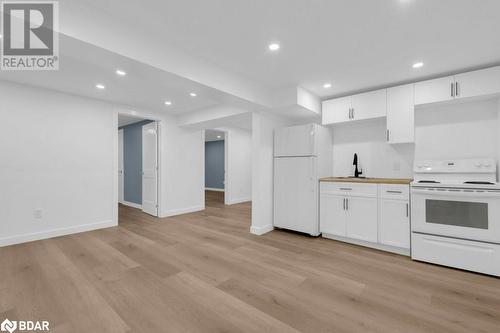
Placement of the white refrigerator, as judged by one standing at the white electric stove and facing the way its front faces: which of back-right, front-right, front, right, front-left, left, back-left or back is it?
right

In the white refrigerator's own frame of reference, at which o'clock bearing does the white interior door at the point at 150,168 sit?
The white interior door is roughly at 2 o'clock from the white refrigerator.

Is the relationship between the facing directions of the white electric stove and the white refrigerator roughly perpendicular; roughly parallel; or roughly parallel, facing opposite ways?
roughly parallel

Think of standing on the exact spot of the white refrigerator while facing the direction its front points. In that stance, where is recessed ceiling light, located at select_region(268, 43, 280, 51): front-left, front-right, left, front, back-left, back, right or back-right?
front-left

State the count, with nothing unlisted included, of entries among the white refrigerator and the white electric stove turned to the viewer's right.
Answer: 0

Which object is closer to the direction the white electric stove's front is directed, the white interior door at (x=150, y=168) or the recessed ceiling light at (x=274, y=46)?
the recessed ceiling light

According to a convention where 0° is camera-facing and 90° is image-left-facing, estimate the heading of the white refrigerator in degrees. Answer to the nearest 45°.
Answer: approximately 45°

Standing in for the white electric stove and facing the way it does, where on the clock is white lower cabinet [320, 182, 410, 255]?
The white lower cabinet is roughly at 3 o'clock from the white electric stove.

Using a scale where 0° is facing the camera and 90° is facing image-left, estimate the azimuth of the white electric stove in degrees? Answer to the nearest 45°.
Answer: approximately 0°

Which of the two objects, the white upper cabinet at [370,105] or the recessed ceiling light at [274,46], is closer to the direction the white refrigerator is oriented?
the recessed ceiling light
